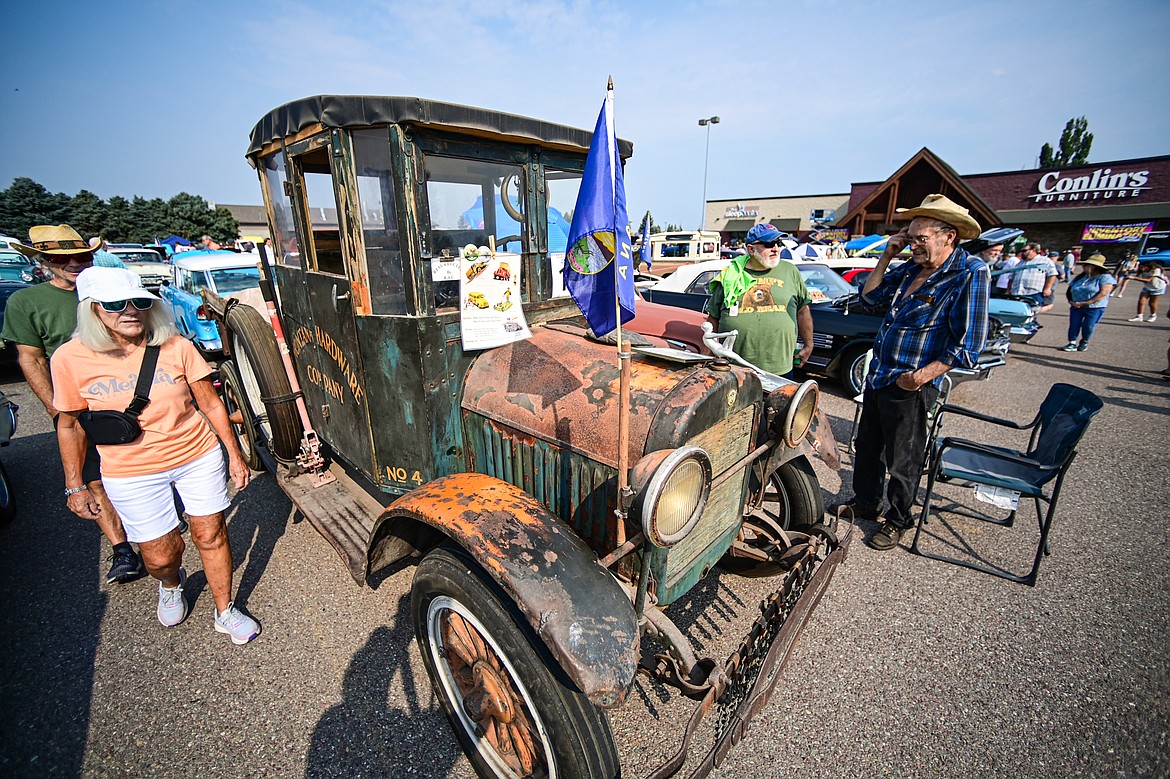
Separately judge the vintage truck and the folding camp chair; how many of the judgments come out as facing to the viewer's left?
1

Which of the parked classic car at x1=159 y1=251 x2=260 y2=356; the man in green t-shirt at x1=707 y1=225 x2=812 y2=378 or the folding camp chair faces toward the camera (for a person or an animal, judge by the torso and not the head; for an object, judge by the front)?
the man in green t-shirt

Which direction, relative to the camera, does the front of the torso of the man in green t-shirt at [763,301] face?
toward the camera

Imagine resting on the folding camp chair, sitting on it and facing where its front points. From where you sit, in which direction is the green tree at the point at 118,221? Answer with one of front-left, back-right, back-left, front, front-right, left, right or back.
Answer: front

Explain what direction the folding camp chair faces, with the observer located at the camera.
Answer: facing to the left of the viewer

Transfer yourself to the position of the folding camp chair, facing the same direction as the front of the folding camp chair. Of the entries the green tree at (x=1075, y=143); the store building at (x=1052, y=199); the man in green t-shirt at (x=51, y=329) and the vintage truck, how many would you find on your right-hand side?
2

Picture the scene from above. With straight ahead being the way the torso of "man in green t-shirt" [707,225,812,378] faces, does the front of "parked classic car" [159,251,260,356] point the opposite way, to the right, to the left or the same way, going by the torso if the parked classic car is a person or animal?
to the right

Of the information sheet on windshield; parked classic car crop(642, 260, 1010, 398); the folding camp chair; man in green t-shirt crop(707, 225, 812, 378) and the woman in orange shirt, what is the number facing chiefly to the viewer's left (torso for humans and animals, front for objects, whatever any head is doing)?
1

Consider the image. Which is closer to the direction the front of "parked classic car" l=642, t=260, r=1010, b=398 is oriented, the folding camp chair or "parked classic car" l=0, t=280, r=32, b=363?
the folding camp chair

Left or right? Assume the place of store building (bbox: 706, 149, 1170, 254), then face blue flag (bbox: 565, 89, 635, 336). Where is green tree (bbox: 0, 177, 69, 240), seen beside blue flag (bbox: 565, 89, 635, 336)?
right

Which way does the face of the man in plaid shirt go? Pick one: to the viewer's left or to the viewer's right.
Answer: to the viewer's left

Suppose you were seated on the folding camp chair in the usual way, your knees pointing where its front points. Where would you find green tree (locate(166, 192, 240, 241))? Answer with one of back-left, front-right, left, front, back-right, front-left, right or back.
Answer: front

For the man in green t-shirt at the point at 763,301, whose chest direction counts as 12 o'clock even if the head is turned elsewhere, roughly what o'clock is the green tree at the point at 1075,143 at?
The green tree is roughly at 7 o'clock from the man in green t-shirt.

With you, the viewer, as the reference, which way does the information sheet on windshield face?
facing the viewer

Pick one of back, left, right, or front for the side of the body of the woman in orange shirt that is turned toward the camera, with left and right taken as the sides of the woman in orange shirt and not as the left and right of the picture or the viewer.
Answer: front
